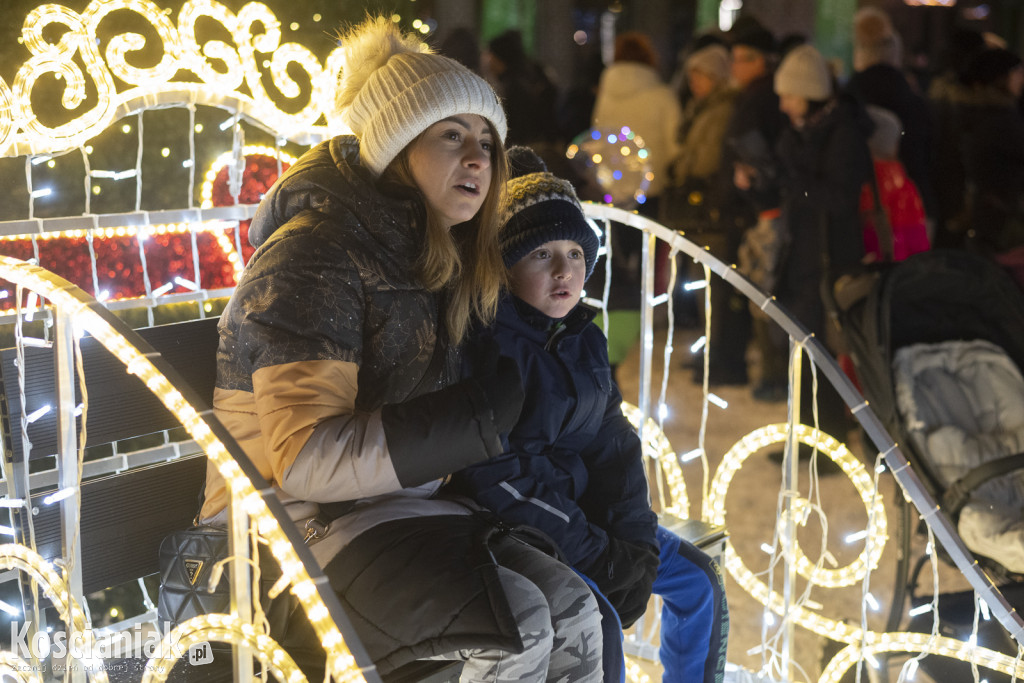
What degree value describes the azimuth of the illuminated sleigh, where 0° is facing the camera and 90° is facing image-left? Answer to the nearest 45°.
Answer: approximately 315°

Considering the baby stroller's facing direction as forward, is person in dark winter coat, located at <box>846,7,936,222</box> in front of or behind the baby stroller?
behind

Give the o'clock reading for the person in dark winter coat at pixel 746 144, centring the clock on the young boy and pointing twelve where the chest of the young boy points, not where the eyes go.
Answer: The person in dark winter coat is roughly at 8 o'clock from the young boy.

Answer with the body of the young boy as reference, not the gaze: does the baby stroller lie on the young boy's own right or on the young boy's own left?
on the young boy's own left
